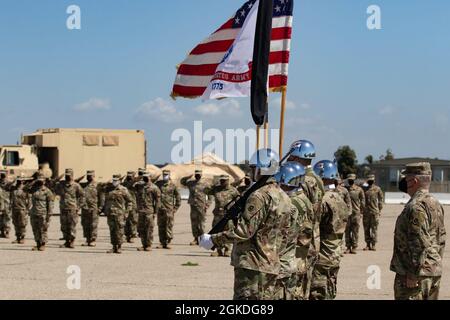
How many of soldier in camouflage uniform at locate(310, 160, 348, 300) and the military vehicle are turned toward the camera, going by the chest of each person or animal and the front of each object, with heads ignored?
0

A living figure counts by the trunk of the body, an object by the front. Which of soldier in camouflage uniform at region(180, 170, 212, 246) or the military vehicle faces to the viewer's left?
the military vehicle

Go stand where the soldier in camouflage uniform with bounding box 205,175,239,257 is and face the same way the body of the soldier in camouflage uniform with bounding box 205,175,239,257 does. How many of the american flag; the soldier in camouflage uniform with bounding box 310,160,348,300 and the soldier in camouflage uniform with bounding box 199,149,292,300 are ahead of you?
3

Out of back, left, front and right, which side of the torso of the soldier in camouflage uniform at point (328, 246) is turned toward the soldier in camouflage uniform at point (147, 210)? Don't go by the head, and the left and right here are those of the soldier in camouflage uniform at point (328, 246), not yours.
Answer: front

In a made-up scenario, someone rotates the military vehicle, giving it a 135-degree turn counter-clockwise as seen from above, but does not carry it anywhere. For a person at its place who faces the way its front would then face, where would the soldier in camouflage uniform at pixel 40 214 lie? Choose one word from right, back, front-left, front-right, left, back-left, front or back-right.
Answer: front-right

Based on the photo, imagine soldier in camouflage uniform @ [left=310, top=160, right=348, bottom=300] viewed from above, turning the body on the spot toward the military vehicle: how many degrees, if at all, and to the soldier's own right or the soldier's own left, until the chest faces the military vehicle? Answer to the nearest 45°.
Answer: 0° — they already face it

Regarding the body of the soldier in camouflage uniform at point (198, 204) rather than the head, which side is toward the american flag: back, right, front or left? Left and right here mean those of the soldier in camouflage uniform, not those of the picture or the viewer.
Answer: front

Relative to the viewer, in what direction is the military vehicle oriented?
to the viewer's left

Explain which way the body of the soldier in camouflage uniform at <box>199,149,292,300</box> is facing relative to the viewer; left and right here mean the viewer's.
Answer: facing away from the viewer and to the left of the viewer

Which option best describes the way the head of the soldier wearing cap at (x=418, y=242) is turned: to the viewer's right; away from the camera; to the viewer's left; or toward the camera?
to the viewer's left

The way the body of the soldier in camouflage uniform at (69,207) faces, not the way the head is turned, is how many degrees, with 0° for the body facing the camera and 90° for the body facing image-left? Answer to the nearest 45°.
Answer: approximately 0°

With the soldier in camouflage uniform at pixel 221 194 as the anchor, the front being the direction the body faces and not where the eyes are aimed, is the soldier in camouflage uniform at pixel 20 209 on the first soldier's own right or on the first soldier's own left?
on the first soldier's own right

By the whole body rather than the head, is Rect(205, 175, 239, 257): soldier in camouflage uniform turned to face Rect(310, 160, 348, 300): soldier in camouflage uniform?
yes

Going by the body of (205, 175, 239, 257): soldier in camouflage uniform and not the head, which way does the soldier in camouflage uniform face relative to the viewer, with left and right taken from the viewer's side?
facing the viewer

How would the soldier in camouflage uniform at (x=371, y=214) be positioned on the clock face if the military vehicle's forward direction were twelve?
The soldier in camouflage uniform is roughly at 8 o'clock from the military vehicle.

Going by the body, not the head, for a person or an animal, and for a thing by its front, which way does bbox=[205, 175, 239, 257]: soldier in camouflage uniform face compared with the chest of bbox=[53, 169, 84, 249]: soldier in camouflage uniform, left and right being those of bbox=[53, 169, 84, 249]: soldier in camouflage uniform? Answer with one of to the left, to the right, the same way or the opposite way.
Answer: the same way

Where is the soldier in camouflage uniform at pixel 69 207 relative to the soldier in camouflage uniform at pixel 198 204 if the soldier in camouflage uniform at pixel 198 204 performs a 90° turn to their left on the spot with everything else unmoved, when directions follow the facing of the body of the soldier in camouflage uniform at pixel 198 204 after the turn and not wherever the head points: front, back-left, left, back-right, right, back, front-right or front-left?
back

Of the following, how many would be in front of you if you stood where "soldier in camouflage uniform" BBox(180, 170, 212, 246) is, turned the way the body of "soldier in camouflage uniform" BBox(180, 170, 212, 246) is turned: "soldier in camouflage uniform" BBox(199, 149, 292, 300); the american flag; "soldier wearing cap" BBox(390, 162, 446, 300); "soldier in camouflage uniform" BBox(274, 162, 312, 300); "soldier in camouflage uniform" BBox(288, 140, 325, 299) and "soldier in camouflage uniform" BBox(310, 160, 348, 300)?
6

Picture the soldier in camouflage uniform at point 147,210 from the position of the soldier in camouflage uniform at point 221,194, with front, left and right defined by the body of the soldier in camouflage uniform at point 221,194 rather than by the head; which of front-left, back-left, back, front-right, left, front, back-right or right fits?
right

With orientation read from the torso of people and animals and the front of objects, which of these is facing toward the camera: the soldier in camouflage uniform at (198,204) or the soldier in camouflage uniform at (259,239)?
the soldier in camouflage uniform at (198,204)

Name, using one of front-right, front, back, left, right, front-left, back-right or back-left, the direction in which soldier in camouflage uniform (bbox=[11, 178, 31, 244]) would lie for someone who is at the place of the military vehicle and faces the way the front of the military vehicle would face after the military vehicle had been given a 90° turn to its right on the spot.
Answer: back

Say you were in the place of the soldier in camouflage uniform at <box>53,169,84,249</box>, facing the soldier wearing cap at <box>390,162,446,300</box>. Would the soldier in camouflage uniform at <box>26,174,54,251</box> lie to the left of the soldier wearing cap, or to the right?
right
